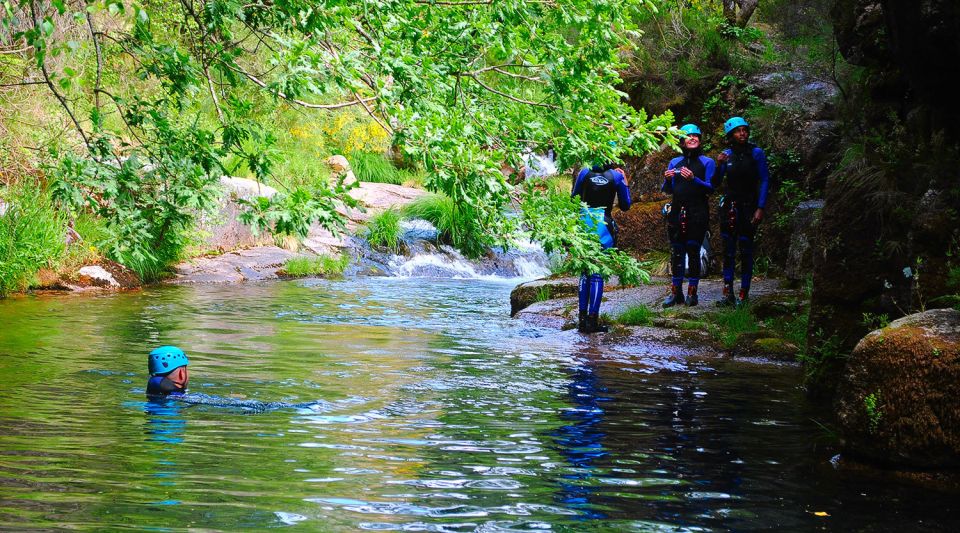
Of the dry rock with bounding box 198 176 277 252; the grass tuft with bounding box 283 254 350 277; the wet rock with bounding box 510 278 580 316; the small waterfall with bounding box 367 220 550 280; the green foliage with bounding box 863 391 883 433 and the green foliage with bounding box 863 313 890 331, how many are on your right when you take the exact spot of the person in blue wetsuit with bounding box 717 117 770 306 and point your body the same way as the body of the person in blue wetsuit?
4

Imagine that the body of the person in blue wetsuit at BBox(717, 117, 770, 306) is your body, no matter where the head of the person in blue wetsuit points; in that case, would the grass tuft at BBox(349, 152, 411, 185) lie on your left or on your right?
on your right

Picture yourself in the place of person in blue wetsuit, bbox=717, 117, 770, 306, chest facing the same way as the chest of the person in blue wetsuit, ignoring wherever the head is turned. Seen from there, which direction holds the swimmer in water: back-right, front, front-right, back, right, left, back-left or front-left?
front

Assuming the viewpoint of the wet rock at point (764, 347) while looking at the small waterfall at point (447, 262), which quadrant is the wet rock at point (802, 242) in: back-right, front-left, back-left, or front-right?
front-right

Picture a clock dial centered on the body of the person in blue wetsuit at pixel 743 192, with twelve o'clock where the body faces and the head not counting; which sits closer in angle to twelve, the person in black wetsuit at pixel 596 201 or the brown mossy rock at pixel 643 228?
the person in black wetsuit

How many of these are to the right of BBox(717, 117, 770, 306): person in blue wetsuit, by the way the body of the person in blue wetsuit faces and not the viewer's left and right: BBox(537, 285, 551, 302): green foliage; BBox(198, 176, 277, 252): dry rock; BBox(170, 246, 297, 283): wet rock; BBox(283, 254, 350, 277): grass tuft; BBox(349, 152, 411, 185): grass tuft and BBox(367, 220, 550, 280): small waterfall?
6

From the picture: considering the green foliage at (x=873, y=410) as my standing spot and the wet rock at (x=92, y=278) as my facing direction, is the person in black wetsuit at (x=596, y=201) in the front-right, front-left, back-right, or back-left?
front-right

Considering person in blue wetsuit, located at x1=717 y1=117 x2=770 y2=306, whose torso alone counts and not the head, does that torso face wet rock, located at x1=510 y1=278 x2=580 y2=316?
no

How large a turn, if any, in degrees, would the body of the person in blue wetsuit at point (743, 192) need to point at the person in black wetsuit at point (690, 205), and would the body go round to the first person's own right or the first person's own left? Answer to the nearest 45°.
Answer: approximately 45° to the first person's own right

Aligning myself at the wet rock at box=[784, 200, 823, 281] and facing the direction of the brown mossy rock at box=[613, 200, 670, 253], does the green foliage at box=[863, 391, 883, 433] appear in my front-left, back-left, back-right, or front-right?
back-left

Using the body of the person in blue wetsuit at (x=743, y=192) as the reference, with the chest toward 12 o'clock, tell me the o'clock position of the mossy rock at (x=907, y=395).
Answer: The mossy rock is roughly at 10 o'clock from the person in blue wetsuit.

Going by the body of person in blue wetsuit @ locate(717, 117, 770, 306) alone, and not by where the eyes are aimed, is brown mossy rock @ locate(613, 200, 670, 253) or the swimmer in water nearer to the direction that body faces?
the swimmer in water

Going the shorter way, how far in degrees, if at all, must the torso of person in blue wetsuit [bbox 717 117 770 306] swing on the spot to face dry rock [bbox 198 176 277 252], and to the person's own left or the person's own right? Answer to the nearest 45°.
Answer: approximately 90° to the person's own right

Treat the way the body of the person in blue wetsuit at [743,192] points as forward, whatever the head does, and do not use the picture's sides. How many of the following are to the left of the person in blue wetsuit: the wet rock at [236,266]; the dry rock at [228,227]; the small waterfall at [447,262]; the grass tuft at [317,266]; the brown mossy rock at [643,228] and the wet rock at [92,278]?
0

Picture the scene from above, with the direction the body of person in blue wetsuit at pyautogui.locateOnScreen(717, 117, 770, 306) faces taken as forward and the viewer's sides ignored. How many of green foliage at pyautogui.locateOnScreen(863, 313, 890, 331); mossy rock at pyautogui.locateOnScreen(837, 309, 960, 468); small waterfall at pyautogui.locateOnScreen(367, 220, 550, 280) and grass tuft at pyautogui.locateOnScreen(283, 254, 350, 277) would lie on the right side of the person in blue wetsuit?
2

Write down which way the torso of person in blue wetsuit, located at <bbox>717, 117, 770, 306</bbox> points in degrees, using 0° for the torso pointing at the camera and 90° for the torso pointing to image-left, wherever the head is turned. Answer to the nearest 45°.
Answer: approximately 45°

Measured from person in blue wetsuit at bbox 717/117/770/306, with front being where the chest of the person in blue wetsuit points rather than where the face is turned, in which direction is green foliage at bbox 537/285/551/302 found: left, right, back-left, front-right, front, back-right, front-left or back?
right

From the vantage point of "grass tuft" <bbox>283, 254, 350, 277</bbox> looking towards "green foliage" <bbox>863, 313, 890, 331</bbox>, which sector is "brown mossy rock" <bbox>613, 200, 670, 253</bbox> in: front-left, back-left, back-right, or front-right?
front-left

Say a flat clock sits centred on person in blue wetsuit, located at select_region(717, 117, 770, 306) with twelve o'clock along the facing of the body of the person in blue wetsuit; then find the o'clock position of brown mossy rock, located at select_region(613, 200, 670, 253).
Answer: The brown mossy rock is roughly at 4 o'clock from the person in blue wetsuit.

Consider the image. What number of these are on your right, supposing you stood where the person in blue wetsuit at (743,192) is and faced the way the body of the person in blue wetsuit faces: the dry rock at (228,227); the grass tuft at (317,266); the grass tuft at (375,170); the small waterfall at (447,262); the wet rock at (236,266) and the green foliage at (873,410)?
5
